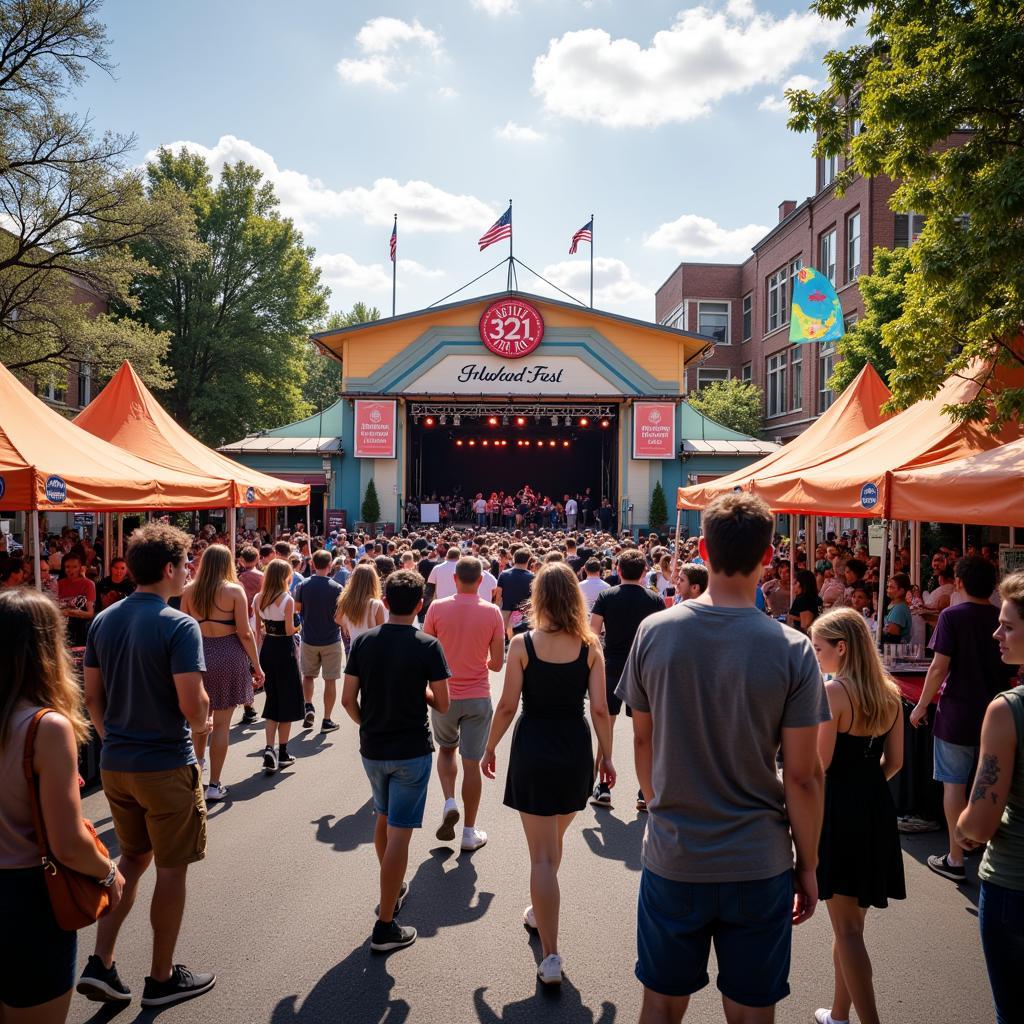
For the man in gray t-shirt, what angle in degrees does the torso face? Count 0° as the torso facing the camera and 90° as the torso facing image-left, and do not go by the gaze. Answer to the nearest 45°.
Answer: approximately 180°

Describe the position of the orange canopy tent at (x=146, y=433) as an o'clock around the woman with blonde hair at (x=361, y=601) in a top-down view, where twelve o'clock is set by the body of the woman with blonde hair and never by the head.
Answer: The orange canopy tent is roughly at 11 o'clock from the woman with blonde hair.

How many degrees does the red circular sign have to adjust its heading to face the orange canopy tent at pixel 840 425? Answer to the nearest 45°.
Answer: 0° — it already faces it

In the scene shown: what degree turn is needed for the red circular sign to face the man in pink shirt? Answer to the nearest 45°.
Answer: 0° — it already faces them

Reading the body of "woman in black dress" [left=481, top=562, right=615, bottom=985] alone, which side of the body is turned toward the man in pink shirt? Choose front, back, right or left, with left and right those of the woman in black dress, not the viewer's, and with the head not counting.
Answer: front

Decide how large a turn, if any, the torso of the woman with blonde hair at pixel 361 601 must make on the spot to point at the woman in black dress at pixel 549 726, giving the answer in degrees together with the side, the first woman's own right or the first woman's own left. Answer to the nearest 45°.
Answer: approximately 180°

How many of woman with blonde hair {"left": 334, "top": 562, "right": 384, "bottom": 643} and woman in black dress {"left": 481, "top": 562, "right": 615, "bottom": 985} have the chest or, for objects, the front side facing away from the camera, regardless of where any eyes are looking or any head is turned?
2

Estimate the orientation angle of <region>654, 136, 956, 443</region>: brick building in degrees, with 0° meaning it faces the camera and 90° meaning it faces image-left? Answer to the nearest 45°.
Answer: approximately 45°

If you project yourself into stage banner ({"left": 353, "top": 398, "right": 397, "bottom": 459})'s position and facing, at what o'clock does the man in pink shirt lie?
The man in pink shirt is roughly at 12 o'clock from the stage banner.

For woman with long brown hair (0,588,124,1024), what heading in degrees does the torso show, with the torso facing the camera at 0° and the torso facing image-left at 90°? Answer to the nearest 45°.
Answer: approximately 225°

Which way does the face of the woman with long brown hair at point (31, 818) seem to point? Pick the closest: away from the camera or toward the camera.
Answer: away from the camera

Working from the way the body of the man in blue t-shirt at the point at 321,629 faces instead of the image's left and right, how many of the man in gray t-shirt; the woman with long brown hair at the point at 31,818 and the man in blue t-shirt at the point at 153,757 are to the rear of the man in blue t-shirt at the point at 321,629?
3

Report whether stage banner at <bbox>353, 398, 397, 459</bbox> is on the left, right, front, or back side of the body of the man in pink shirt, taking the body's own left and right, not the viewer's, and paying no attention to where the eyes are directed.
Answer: front

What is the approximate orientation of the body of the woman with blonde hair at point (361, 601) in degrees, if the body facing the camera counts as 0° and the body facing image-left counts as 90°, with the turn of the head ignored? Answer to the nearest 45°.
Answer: approximately 180°

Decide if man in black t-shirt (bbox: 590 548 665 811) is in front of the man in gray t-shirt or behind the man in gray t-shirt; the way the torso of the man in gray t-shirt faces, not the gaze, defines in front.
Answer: in front

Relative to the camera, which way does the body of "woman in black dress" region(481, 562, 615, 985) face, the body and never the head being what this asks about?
away from the camera
